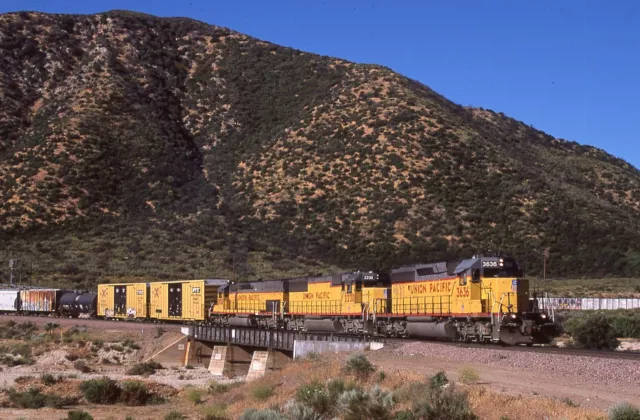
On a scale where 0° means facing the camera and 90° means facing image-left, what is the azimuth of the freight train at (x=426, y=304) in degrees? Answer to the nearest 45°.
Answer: approximately 315°

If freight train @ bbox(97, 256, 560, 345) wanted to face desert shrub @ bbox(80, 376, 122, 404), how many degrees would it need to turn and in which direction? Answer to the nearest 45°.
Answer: approximately 135° to its right

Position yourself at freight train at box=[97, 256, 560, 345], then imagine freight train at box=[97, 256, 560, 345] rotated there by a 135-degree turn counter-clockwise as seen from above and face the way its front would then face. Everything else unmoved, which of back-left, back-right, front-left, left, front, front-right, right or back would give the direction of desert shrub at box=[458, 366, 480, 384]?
back

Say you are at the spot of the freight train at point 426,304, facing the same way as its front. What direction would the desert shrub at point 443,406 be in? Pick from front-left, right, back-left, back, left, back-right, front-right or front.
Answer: front-right

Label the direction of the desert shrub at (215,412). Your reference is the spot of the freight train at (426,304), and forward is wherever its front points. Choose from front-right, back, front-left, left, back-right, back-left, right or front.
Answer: right

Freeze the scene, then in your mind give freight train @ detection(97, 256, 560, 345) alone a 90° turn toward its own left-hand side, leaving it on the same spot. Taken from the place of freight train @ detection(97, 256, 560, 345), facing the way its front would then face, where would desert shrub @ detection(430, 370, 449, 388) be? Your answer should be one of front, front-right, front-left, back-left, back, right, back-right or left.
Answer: back-right

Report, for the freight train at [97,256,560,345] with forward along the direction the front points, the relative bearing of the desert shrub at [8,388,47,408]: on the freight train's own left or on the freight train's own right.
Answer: on the freight train's own right

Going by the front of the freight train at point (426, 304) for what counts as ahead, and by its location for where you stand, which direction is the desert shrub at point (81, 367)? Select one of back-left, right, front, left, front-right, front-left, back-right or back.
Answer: back

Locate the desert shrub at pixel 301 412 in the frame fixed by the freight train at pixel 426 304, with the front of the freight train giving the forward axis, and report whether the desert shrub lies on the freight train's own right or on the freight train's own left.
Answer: on the freight train's own right

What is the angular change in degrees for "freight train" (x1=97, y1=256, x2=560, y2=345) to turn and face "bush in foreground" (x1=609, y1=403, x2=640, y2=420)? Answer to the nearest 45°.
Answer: approximately 45° to its right

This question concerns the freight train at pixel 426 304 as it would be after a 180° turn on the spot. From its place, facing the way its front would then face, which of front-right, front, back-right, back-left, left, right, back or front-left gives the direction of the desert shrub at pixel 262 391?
left

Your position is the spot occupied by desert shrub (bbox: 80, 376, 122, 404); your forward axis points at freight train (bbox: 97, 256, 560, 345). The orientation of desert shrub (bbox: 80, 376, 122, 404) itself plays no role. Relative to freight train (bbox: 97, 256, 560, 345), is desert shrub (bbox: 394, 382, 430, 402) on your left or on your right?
right

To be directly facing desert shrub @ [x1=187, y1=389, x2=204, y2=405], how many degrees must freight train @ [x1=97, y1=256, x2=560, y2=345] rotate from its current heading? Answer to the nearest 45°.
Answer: approximately 135° to its right

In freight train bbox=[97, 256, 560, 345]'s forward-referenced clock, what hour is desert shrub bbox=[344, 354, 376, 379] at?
The desert shrub is roughly at 2 o'clock from the freight train.
